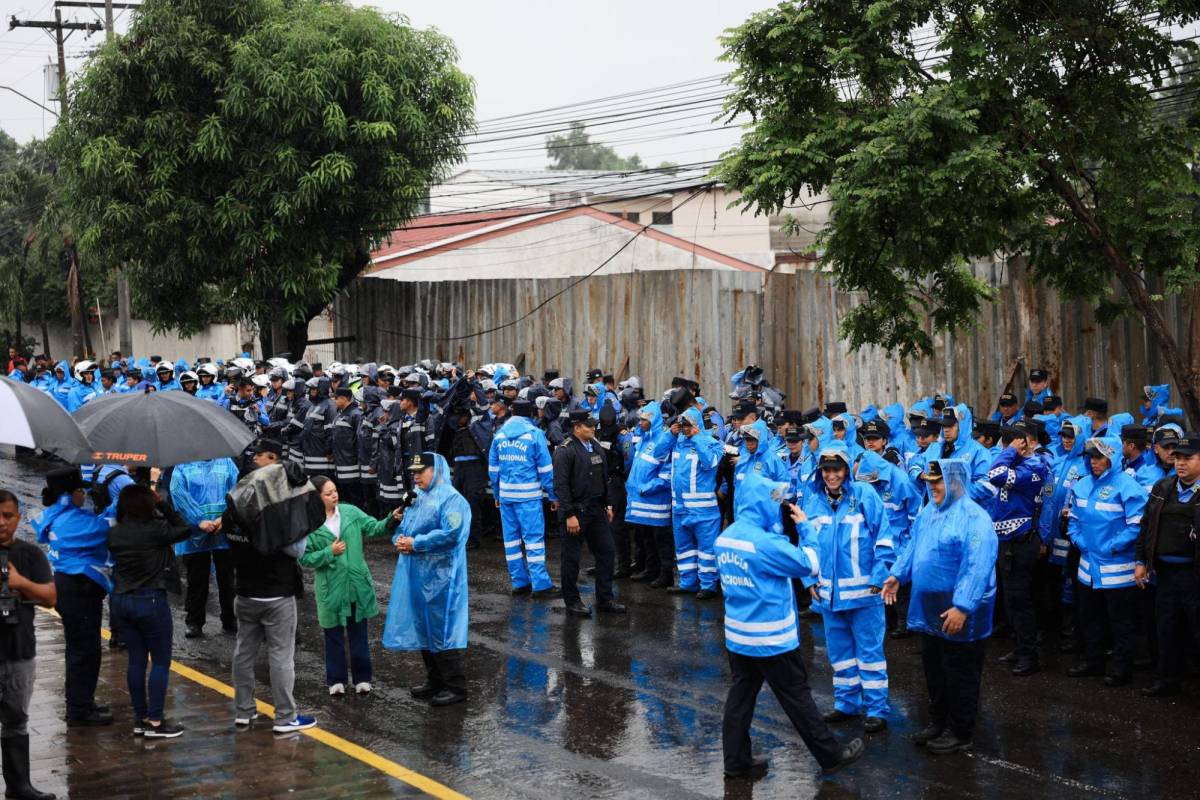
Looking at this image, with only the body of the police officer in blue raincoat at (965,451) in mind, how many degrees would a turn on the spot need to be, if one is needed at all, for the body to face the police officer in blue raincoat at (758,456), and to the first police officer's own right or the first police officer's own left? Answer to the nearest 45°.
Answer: approximately 90° to the first police officer's own right

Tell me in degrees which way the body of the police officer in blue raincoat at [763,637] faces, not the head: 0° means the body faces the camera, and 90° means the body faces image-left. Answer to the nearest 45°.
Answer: approximately 225°

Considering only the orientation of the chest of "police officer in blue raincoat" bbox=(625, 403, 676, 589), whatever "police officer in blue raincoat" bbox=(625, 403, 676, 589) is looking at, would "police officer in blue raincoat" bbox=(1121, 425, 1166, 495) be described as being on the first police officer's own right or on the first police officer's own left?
on the first police officer's own left

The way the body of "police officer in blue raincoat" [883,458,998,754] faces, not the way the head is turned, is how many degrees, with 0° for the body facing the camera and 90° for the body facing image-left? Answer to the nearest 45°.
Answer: approximately 45°

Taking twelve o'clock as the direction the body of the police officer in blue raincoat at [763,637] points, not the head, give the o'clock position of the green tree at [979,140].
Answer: The green tree is roughly at 11 o'clock from the police officer in blue raincoat.

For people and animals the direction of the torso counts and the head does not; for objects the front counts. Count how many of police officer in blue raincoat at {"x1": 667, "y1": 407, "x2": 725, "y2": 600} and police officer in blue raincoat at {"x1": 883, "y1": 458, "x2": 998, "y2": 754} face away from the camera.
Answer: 0

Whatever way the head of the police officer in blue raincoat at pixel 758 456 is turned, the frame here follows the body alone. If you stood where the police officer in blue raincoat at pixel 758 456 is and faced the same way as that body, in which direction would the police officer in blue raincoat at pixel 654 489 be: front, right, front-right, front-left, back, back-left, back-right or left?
right

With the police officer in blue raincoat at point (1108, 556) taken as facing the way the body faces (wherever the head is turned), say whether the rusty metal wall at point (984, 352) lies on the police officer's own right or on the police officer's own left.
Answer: on the police officer's own right

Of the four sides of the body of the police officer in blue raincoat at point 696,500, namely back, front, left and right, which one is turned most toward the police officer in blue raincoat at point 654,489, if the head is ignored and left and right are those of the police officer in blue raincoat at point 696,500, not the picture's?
right

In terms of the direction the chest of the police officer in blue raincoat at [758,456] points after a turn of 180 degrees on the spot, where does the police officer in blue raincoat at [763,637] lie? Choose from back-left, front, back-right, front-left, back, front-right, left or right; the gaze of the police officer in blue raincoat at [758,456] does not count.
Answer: back-right
